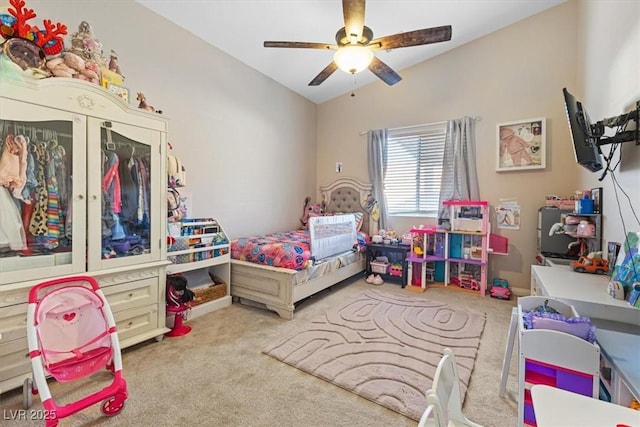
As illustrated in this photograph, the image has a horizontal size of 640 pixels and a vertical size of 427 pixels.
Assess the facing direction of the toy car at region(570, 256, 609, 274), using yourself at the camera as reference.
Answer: facing to the left of the viewer

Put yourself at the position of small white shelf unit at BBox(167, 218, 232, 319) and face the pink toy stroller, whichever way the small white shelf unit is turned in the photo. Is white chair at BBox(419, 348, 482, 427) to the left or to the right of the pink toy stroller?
left

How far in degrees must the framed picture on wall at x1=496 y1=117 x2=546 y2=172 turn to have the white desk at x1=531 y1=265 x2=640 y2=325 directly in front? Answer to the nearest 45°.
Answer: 0° — it already faces it

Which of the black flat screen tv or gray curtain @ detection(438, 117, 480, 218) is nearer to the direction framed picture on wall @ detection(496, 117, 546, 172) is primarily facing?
the black flat screen tv

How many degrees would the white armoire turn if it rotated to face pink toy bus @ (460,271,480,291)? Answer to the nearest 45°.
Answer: approximately 45° to its left

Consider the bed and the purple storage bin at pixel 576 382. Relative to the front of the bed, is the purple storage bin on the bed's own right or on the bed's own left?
on the bed's own left

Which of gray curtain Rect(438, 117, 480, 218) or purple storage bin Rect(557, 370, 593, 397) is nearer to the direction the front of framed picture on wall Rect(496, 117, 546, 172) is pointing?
the purple storage bin

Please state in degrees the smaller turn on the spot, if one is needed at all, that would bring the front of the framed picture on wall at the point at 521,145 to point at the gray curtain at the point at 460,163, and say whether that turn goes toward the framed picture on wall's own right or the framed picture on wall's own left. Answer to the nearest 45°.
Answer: approximately 90° to the framed picture on wall's own right
